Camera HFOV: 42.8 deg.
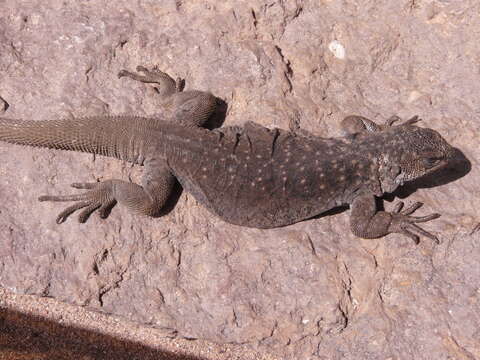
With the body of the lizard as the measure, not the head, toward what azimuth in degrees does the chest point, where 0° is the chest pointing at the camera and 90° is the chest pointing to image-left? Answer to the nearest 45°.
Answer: approximately 270°
